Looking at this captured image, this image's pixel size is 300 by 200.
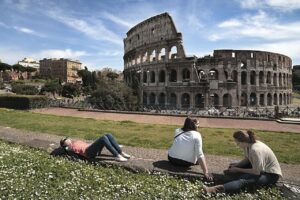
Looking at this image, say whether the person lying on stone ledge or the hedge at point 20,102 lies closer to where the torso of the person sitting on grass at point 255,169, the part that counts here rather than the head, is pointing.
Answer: the person lying on stone ledge

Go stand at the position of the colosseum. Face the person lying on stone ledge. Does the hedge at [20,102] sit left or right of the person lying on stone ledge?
right

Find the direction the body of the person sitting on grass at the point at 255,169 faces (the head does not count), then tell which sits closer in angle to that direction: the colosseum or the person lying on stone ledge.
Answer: the person lying on stone ledge

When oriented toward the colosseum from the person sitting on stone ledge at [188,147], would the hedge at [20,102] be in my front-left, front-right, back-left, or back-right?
front-left

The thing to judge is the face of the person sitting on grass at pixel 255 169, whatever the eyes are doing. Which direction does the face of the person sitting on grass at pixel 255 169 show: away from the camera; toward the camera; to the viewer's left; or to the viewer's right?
to the viewer's left

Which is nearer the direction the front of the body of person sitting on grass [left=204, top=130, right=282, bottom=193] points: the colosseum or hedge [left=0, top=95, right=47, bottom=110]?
the hedge

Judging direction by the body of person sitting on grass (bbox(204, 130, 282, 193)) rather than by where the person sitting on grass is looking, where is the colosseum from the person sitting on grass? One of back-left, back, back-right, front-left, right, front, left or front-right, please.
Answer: right

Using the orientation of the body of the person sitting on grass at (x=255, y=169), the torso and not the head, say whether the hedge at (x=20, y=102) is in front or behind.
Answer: in front

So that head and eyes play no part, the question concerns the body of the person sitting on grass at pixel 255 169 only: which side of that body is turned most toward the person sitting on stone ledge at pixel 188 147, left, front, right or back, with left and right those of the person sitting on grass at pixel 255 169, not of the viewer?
front

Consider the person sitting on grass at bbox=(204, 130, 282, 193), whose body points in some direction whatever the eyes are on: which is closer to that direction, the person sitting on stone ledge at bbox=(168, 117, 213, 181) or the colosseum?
the person sitting on stone ledge

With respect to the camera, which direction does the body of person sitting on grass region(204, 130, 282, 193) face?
to the viewer's left
